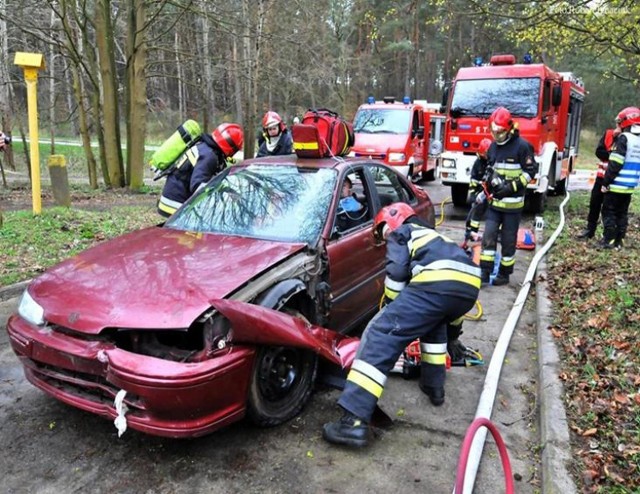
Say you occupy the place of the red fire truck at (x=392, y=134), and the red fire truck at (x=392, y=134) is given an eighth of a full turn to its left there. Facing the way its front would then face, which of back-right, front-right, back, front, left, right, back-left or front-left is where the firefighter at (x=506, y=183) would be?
front

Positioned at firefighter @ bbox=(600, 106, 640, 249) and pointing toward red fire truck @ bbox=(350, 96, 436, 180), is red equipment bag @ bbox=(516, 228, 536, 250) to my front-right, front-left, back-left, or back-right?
front-left

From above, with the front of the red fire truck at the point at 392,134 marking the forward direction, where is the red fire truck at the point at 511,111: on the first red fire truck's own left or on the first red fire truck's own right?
on the first red fire truck's own left

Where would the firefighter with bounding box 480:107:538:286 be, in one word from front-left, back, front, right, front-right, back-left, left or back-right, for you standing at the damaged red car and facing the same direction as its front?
back

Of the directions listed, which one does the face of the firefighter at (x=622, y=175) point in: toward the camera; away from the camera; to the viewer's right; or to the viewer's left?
to the viewer's left

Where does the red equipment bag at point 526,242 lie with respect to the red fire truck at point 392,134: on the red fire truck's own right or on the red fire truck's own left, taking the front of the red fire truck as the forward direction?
on the red fire truck's own left

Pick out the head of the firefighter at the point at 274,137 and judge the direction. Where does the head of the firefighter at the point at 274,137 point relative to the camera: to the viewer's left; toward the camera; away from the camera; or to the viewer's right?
toward the camera

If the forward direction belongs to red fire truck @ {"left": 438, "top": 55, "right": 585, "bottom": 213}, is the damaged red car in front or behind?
in front

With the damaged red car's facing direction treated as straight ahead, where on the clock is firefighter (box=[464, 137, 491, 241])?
The firefighter is roughly at 6 o'clock from the damaged red car.

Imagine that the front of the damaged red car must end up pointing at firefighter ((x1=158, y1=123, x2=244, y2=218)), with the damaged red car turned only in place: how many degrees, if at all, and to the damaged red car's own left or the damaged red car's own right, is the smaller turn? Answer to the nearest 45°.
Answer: approximately 135° to the damaged red car's own right

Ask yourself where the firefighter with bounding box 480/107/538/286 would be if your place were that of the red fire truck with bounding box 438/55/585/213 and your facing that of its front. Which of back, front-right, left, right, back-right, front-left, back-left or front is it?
front-left

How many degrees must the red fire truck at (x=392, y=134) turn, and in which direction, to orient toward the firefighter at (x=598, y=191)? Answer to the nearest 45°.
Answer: approximately 90° to its left

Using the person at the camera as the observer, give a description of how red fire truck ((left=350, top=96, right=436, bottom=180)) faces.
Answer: facing the viewer and to the left of the viewer

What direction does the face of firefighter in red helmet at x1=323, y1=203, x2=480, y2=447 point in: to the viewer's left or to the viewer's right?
to the viewer's left

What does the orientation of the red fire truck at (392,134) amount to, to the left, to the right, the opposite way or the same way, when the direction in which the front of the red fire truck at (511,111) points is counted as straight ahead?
the same way
